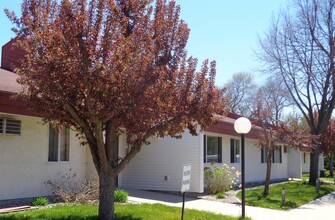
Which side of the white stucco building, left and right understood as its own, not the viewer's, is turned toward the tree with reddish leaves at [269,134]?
left

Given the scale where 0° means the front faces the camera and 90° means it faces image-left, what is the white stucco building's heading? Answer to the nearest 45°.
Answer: approximately 315°

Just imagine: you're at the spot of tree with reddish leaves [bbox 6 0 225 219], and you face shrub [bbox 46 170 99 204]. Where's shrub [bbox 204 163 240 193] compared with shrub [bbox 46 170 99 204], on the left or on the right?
right
